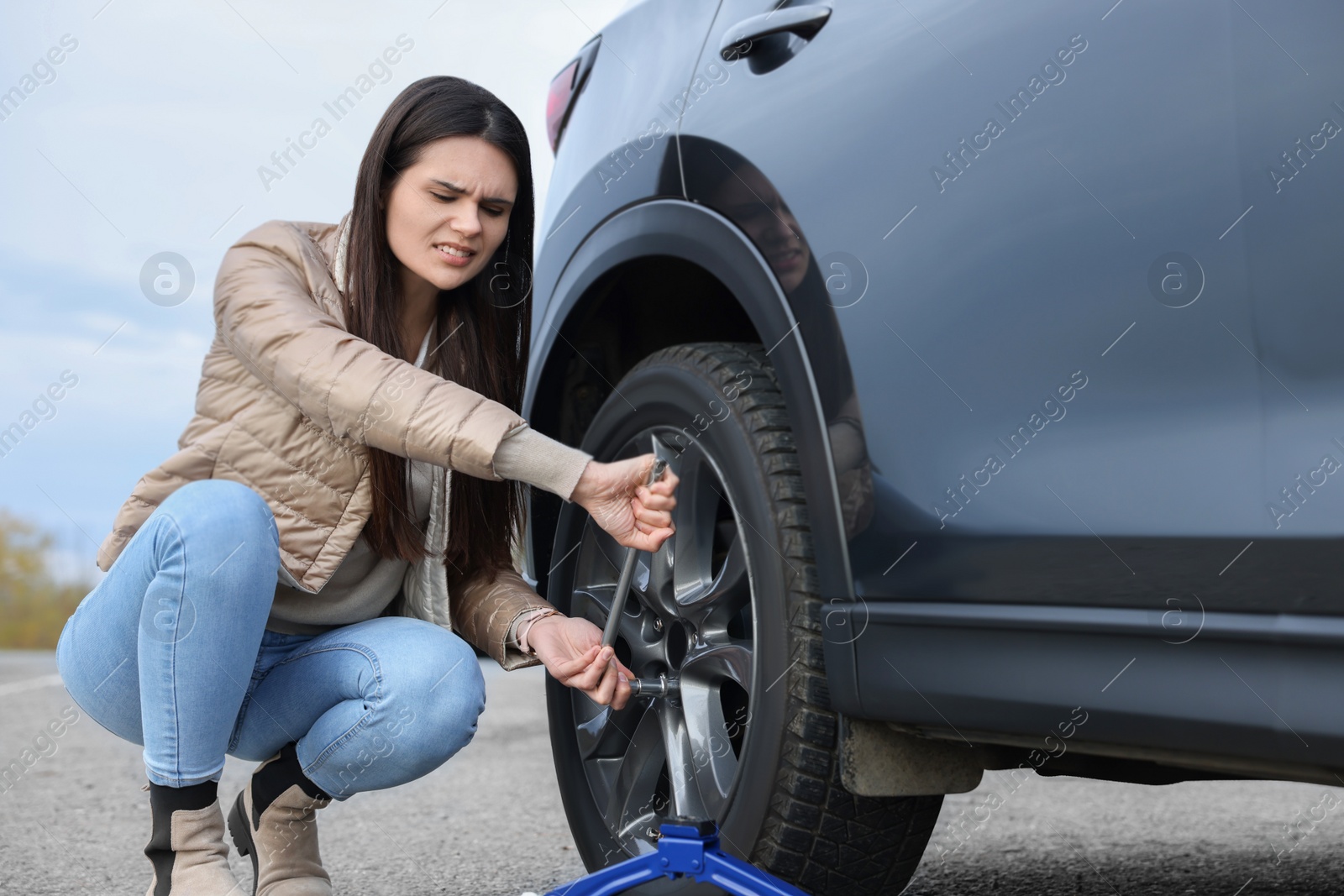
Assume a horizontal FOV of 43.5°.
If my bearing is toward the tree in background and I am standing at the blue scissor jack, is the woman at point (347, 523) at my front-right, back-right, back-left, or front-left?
front-left

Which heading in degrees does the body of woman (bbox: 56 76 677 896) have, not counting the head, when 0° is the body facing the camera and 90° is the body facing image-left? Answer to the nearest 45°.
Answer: approximately 315°

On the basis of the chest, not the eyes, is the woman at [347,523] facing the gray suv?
yes

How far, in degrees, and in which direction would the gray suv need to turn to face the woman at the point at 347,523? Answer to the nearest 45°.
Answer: approximately 135° to its right

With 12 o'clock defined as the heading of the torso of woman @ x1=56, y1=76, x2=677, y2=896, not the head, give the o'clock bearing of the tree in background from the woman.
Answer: The tree in background is roughly at 7 o'clock from the woman.

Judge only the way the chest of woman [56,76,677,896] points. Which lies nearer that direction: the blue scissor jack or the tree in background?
the blue scissor jack

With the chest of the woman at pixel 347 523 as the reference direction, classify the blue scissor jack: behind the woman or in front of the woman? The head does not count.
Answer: in front

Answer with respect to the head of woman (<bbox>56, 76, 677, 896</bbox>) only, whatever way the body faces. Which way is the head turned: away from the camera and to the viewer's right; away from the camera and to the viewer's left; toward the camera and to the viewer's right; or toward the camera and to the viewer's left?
toward the camera and to the viewer's right

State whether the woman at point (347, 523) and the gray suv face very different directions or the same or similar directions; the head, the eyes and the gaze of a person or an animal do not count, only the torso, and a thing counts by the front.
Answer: same or similar directions

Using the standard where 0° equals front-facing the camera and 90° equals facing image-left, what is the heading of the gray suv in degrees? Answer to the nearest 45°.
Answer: approximately 315°

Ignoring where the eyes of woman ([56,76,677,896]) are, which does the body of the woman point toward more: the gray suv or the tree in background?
the gray suv

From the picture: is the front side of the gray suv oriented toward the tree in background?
no
